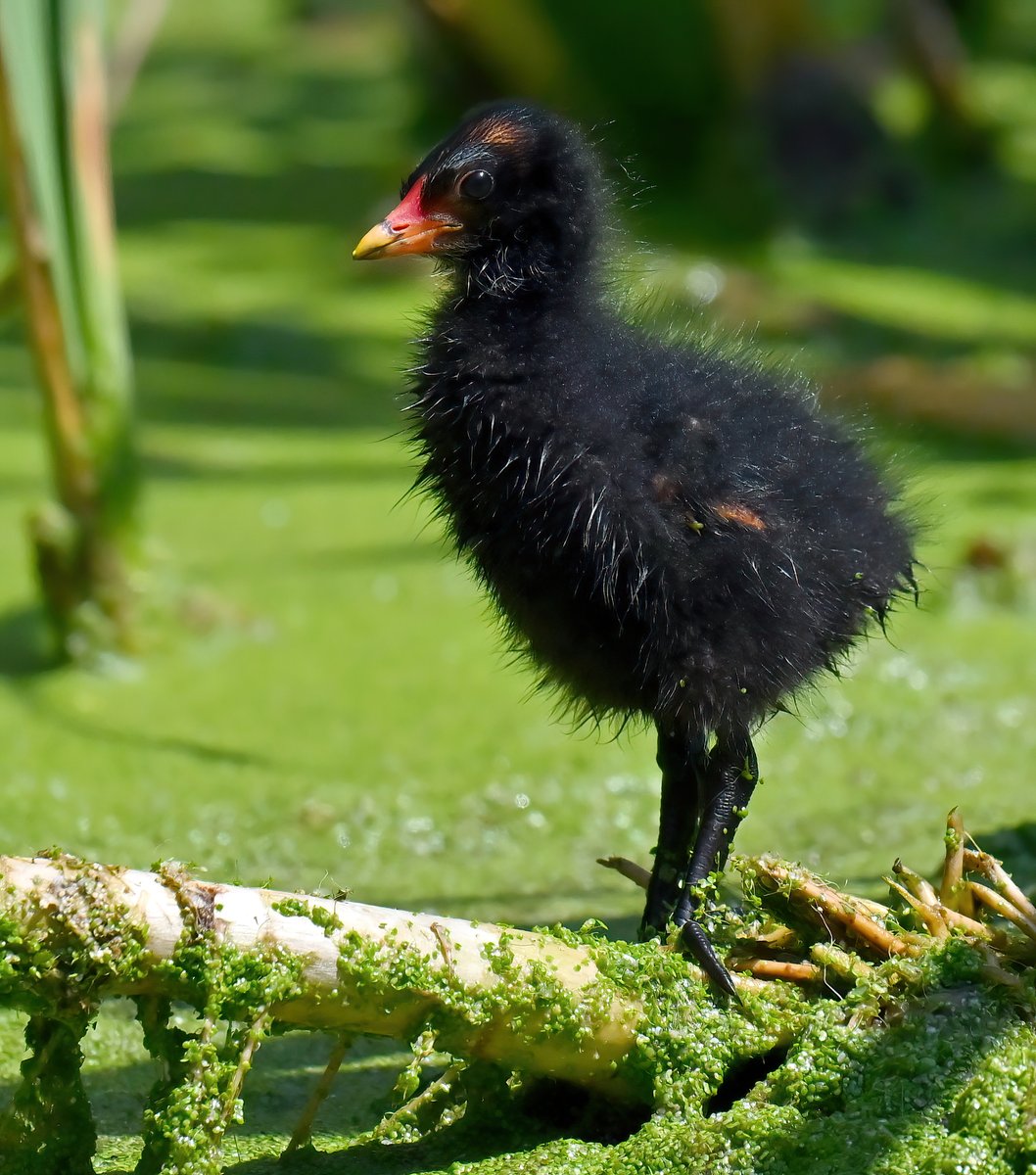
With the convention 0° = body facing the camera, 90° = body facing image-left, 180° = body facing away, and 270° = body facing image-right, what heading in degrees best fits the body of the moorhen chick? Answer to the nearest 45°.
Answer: approximately 90°
